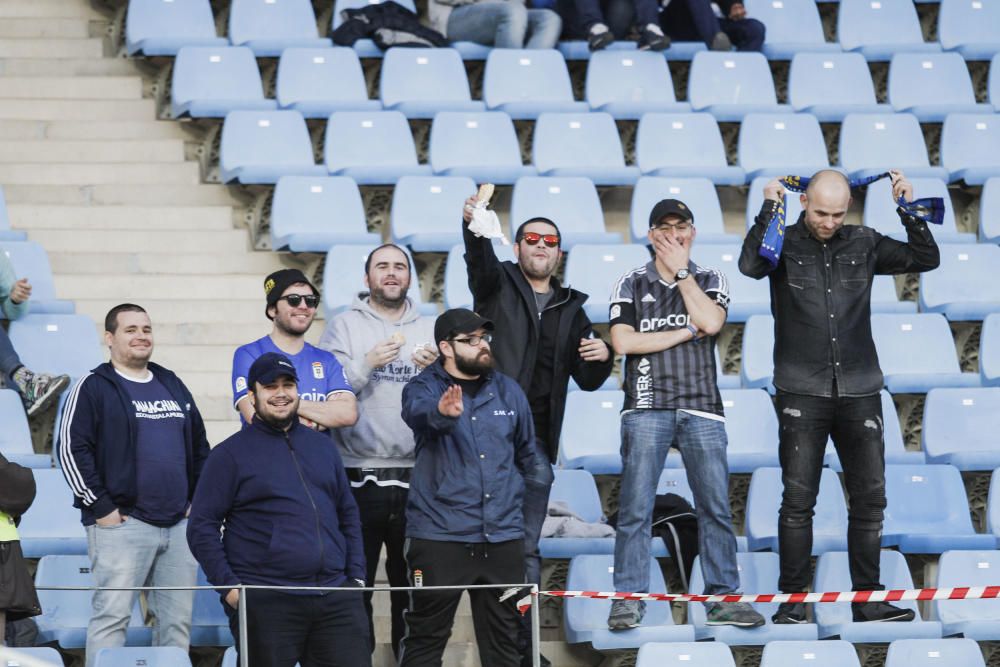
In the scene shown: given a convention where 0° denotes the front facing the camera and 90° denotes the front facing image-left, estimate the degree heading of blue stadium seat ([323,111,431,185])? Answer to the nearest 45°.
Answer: approximately 0°

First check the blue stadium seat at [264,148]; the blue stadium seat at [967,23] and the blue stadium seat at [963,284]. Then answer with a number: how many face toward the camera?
3

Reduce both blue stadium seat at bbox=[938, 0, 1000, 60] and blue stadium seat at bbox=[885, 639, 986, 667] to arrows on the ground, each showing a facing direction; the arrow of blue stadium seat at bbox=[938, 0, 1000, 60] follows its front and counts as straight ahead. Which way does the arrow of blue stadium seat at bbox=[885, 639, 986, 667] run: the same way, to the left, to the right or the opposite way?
the same way

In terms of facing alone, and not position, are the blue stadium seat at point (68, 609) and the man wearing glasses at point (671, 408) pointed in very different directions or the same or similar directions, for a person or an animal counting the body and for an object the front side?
same or similar directions

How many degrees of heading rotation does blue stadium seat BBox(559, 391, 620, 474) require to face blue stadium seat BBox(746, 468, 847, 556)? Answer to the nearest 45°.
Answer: approximately 90° to its left

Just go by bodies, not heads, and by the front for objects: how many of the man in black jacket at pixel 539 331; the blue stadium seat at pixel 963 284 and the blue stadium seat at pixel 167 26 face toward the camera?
3

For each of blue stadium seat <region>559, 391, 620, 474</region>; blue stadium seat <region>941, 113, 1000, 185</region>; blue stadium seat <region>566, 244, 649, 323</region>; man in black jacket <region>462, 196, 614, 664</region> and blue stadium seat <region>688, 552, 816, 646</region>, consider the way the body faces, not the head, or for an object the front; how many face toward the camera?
5

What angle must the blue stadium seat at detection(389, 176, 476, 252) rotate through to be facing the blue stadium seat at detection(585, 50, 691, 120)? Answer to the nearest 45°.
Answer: approximately 135° to its left

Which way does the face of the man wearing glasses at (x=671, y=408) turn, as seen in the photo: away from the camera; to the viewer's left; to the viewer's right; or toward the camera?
toward the camera

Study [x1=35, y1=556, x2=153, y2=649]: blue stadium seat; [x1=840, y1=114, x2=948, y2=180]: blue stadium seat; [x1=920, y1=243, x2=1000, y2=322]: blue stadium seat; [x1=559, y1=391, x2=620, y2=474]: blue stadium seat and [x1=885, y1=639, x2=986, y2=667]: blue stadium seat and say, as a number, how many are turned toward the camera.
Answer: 5

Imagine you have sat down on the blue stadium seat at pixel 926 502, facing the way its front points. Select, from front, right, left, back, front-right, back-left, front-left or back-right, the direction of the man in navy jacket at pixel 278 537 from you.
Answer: front-right

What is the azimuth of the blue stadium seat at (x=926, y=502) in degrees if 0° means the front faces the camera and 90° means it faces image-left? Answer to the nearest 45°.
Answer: approximately 0°

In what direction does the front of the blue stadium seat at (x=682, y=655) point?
toward the camera

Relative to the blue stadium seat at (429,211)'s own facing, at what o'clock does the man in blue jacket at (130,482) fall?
The man in blue jacket is roughly at 1 o'clock from the blue stadium seat.

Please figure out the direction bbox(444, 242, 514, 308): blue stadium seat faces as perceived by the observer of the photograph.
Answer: facing the viewer
